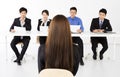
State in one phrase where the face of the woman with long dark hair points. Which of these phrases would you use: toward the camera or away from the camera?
away from the camera

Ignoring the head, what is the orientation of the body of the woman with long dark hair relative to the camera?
away from the camera

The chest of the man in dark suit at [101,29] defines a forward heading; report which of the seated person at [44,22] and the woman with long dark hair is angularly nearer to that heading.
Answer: the woman with long dark hair

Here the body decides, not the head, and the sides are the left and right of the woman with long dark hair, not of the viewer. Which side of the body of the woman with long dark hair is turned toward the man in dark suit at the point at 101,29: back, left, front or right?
front

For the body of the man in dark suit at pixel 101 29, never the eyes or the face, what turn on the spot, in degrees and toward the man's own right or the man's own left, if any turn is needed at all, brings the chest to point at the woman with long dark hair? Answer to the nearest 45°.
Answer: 0° — they already face them

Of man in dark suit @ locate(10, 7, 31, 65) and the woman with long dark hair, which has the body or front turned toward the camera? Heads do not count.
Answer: the man in dark suit

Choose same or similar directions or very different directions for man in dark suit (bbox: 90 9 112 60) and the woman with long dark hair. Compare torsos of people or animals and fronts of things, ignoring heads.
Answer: very different directions

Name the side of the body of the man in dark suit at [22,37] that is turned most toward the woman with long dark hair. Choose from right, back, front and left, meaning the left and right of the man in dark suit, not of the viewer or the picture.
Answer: front

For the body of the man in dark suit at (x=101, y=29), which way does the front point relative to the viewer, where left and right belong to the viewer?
facing the viewer

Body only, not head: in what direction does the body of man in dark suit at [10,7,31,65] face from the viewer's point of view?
toward the camera

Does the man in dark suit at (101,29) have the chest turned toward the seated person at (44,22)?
no

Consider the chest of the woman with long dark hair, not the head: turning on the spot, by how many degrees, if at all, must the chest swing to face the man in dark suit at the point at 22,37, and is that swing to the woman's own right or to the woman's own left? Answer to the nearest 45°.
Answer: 0° — they already face them

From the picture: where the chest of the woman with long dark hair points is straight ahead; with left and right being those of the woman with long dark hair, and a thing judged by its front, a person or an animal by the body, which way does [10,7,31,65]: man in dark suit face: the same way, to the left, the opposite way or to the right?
the opposite way

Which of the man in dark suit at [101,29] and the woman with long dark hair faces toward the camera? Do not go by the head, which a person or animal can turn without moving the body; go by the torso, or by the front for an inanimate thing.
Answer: the man in dark suit

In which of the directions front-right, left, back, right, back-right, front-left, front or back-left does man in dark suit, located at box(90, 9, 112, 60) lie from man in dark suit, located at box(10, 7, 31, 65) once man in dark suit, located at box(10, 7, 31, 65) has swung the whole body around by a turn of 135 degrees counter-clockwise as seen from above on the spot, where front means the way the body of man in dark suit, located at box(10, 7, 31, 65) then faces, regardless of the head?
front-right
